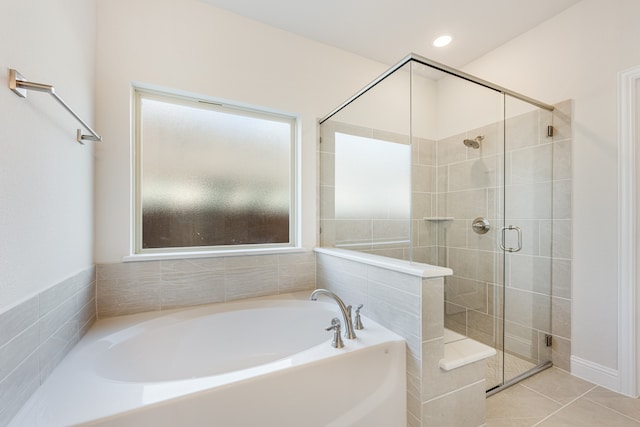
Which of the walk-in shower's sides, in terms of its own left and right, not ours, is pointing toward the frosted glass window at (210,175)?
right

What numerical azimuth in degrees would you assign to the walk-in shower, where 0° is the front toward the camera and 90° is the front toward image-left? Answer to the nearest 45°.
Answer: approximately 315°
